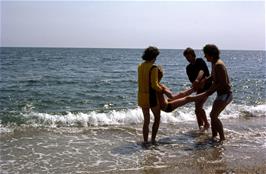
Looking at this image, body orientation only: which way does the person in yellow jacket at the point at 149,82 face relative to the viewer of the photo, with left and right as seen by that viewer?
facing away from the viewer and to the right of the viewer

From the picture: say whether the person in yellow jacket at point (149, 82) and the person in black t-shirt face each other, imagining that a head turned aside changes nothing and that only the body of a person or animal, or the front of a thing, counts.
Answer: yes

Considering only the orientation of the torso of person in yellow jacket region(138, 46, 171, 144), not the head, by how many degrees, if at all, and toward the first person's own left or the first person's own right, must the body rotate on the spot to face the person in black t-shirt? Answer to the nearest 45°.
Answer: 0° — they already face them

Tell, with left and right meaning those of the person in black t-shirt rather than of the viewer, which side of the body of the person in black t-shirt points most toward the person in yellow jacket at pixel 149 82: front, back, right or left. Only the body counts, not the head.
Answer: front

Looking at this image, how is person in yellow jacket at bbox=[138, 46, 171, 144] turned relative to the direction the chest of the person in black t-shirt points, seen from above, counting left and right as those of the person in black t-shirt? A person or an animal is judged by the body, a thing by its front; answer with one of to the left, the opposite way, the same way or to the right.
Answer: the opposite way

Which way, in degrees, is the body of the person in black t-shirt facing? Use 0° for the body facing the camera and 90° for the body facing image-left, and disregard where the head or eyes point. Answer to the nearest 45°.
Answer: approximately 45°
